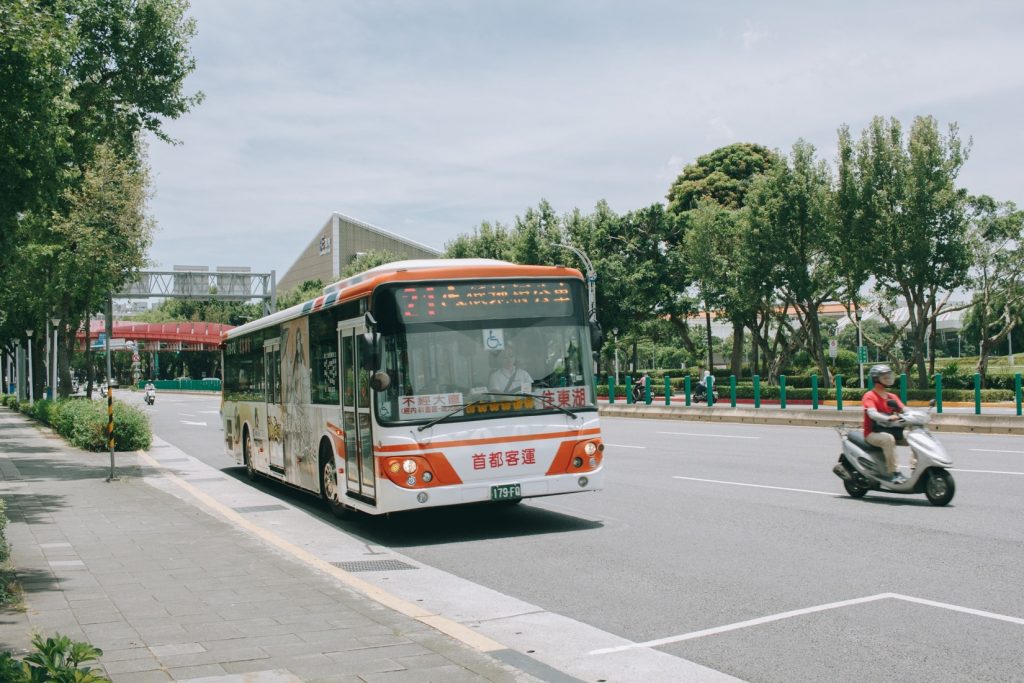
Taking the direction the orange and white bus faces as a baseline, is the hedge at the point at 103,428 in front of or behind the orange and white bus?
behind

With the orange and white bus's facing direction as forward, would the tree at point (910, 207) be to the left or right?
on its left

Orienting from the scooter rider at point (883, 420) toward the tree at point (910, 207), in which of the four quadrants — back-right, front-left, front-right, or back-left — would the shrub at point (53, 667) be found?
back-left

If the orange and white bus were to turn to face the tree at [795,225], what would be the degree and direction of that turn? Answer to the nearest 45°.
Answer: approximately 90° to its left

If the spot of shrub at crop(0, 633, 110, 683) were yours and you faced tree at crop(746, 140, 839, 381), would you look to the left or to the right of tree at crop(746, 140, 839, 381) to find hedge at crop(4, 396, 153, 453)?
left

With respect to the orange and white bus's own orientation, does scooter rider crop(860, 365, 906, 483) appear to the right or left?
on its left

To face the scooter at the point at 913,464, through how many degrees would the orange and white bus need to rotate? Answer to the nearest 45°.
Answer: approximately 45° to its left

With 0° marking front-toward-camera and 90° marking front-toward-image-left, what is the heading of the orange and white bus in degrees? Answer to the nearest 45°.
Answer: approximately 315°
